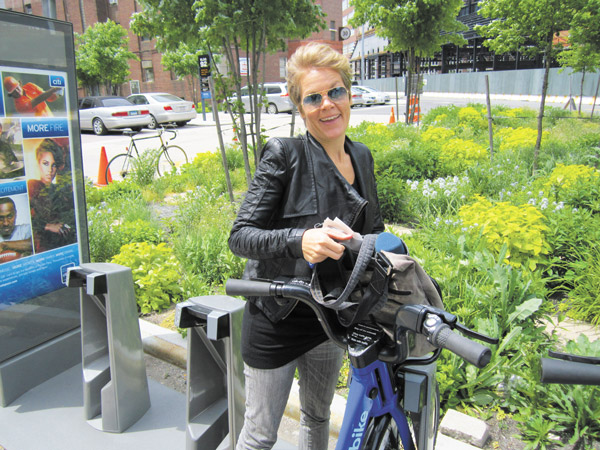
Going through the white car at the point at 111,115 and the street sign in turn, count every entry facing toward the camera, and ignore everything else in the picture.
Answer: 1

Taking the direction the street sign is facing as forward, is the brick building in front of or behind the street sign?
behind

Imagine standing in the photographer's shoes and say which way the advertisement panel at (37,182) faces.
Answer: facing the viewer and to the right of the viewer

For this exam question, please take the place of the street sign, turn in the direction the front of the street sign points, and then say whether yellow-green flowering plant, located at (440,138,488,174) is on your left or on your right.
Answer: on your left

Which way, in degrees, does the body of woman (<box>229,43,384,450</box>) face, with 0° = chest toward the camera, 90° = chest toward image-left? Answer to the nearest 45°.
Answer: approximately 315°

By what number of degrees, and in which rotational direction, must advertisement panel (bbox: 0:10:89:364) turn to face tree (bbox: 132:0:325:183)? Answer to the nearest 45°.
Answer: approximately 90° to its left

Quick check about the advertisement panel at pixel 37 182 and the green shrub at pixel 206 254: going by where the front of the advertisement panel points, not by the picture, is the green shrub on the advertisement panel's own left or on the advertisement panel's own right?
on the advertisement panel's own left

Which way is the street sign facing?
toward the camera

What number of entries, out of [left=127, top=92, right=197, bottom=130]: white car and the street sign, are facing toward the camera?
1

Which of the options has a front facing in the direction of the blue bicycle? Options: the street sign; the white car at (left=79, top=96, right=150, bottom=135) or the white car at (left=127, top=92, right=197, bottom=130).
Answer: the street sign
